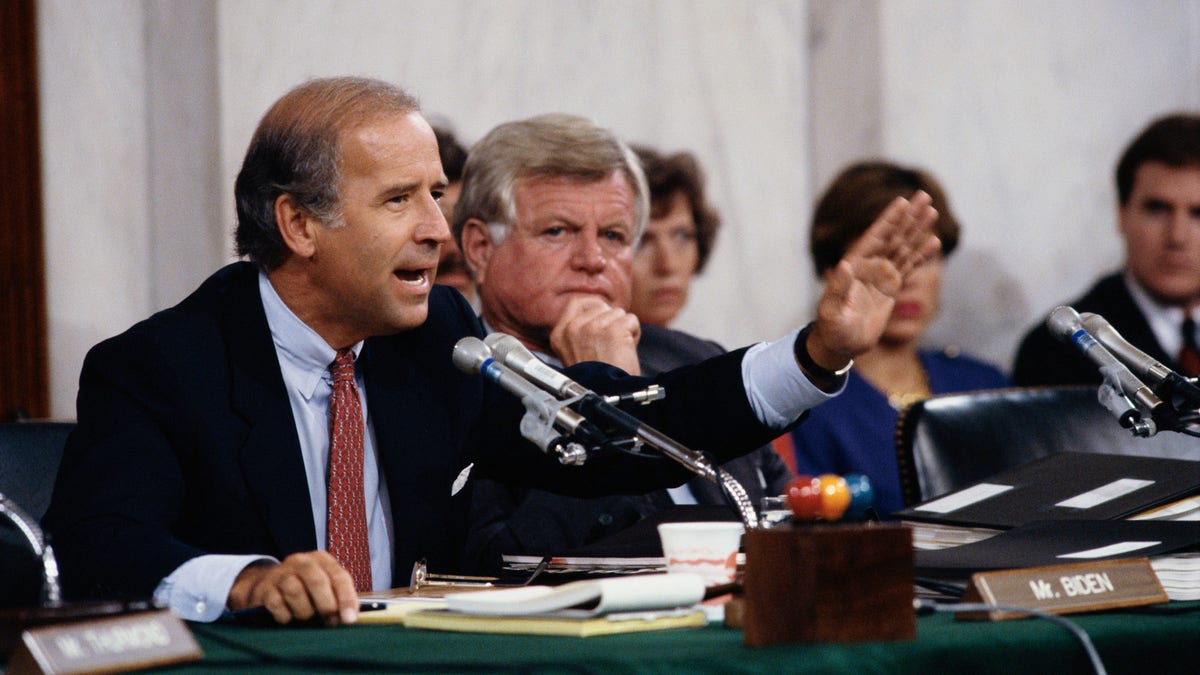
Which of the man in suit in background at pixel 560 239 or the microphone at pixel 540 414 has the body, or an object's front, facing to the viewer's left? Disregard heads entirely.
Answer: the microphone

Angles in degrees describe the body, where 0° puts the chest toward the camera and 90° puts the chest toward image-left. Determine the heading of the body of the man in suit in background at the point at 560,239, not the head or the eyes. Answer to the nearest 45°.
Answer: approximately 315°

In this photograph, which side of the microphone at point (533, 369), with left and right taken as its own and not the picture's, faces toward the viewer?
left

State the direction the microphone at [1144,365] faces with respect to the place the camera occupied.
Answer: facing to the left of the viewer

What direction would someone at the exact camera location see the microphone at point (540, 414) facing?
facing to the left of the viewer

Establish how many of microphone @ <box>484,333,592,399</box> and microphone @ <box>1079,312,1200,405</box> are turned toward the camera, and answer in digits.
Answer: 0

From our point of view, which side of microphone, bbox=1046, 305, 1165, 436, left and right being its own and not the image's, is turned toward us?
left

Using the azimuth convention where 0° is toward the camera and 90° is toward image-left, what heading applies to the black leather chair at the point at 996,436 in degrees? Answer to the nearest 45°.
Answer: approximately 0°
